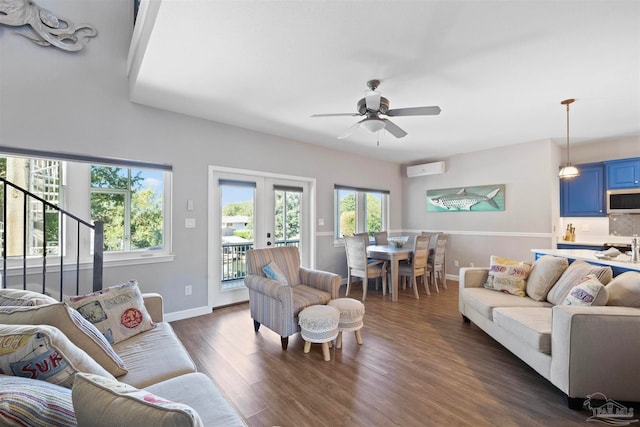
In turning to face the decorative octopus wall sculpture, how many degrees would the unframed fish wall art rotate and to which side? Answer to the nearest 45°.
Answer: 0° — it already faces it

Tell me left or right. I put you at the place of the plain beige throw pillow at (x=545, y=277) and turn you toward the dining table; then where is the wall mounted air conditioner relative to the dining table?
right

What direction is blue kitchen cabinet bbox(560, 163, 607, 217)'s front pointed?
toward the camera

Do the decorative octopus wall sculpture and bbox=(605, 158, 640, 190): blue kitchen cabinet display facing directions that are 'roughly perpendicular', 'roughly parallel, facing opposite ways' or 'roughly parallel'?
roughly perpendicular

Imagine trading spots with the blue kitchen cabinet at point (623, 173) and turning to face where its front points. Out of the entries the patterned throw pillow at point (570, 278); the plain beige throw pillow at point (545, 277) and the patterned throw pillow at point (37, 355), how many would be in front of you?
3

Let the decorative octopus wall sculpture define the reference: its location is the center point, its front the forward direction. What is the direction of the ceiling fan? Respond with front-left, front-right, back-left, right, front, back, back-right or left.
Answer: front-left

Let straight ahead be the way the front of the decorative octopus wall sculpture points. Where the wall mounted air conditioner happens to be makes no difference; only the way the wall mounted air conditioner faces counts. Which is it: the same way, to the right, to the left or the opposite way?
to the right

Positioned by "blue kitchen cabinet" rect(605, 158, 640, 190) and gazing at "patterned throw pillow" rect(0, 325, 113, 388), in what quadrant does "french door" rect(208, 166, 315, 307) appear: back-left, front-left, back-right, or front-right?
front-right

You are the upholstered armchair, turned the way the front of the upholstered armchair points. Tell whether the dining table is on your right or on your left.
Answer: on your left

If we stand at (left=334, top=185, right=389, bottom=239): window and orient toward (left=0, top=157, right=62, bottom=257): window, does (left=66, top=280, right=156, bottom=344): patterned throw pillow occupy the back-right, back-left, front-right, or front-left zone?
front-left

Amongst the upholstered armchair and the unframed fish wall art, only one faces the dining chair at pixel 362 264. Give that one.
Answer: the unframed fish wall art

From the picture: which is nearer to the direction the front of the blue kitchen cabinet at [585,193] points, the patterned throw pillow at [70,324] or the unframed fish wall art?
the patterned throw pillow

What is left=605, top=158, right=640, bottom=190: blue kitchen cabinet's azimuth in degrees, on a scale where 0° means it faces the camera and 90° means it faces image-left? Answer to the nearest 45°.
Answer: approximately 0°

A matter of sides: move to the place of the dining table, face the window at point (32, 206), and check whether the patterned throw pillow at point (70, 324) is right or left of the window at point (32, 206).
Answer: left

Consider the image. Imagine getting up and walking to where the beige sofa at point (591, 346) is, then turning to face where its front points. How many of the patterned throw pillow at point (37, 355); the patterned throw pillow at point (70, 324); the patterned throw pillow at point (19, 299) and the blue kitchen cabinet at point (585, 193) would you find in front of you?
3
